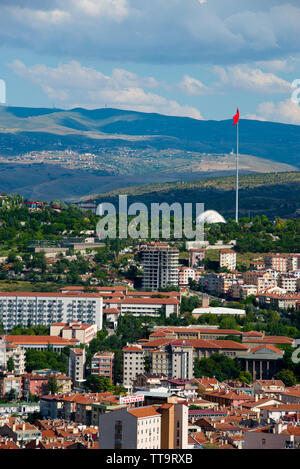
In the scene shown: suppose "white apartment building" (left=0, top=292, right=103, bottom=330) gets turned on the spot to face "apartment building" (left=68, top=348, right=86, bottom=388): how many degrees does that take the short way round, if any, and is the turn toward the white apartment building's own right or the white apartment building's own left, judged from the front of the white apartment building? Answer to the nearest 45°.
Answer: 0° — it already faces it

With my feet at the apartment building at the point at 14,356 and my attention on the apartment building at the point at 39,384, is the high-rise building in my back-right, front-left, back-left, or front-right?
back-left

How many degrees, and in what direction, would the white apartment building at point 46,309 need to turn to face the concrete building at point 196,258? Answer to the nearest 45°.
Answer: approximately 135° to its left

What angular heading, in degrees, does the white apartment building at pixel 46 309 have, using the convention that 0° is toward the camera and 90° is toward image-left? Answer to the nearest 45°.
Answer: approximately 0°

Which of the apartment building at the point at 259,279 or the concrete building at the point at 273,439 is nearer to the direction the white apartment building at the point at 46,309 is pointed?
the concrete building

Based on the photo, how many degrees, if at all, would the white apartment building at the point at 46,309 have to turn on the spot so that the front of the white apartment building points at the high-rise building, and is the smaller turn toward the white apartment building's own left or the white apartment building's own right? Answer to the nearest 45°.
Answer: approximately 135° to the white apartment building's own left

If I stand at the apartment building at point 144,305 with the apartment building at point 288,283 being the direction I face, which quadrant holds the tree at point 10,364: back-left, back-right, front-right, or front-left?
back-right

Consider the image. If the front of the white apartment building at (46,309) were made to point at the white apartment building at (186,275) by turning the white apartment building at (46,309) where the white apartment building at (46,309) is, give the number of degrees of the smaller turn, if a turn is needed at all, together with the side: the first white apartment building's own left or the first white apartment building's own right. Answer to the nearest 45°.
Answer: approximately 135° to the first white apartment building's own left

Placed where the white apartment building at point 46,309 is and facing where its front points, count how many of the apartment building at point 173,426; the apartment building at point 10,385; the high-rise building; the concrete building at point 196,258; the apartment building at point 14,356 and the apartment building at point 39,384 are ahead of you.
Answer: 4

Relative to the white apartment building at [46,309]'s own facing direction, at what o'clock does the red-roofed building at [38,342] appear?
The red-roofed building is roughly at 12 o'clock from the white apartment building.

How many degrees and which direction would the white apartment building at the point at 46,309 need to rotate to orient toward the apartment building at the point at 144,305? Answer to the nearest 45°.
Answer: approximately 90° to its left
